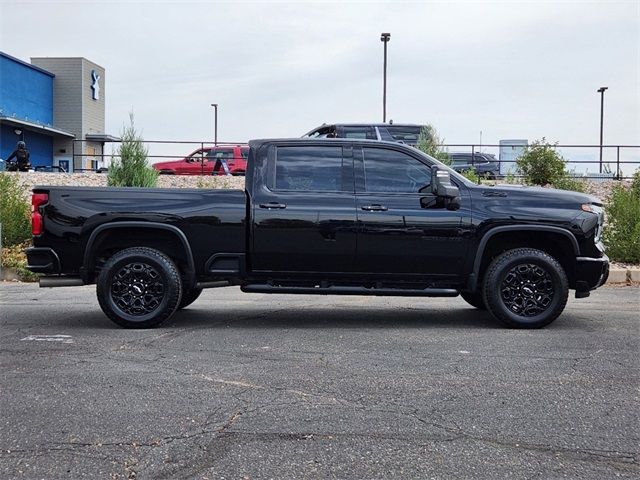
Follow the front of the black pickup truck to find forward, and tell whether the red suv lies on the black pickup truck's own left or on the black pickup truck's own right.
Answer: on the black pickup truck's own left

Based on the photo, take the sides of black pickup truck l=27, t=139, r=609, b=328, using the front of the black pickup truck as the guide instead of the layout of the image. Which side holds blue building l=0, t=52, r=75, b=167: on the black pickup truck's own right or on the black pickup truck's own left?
on the black pickup truck's own left

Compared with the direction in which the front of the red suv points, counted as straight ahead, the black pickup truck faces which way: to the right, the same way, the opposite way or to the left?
the opposite way

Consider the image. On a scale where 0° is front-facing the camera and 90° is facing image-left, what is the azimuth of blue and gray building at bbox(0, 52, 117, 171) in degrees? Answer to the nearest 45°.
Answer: approximately 315°

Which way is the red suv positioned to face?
to the viewer's left

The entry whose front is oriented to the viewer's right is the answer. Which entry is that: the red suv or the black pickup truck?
the black pickup truck

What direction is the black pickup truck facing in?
to the viewer's right

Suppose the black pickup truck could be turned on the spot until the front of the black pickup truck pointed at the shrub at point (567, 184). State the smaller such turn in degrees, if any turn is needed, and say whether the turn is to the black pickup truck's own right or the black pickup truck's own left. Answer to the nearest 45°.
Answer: approximately 45° to the black pickup truck's own left

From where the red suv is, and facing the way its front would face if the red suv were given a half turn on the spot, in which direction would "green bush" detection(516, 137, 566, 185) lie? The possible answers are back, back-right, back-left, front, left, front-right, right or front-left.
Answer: front-right

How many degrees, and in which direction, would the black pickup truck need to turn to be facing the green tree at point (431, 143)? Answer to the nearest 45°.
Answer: approximately 90° to its left
